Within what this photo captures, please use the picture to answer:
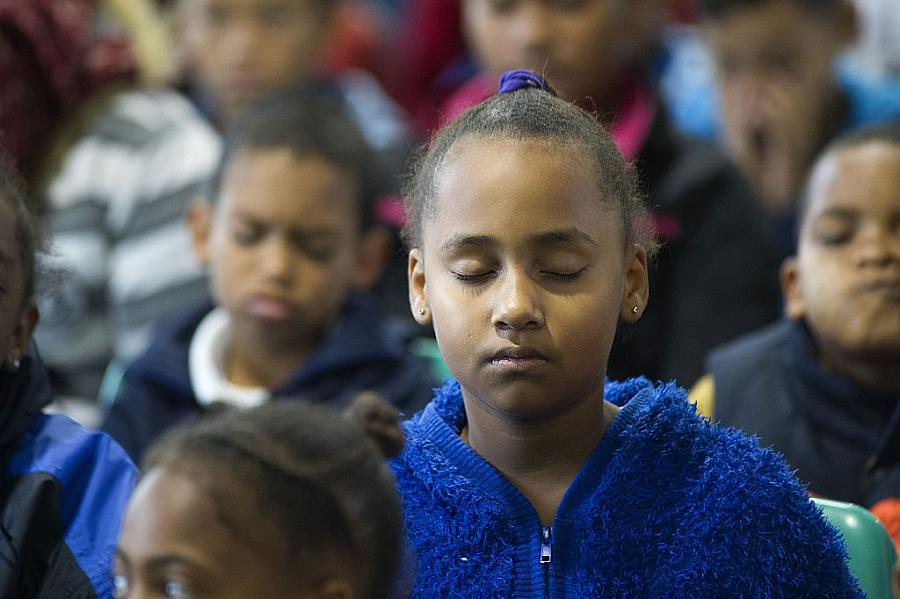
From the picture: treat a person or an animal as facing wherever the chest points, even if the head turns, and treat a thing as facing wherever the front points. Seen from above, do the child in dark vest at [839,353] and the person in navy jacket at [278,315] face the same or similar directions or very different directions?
same or similar directions

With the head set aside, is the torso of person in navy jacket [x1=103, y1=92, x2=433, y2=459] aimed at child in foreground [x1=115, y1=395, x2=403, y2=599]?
yes

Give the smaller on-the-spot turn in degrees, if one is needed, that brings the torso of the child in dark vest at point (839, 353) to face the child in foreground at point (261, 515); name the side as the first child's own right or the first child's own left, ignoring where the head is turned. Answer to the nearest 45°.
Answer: approximately 45° to the first child's own right

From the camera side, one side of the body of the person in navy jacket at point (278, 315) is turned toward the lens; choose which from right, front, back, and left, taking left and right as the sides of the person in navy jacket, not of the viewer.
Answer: front

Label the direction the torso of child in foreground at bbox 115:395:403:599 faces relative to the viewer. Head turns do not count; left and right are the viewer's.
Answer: facing the viewer and to the left of the viewer

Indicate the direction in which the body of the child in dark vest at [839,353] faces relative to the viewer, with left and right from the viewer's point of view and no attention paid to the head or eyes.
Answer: facing the viewer

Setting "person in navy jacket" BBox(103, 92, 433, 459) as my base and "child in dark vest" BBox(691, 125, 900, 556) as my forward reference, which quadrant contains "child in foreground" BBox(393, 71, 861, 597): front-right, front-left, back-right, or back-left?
front-right

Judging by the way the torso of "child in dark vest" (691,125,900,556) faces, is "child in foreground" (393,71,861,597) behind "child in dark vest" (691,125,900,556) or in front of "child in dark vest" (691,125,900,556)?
in front

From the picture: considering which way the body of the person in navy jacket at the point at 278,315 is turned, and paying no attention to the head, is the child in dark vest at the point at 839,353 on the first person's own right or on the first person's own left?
on the first person's own left

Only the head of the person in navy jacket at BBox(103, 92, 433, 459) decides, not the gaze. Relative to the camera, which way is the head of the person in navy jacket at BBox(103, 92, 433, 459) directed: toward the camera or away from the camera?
toward the camera

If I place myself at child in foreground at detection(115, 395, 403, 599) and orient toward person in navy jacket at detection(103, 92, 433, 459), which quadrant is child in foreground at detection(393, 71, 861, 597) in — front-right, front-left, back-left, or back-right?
front-right

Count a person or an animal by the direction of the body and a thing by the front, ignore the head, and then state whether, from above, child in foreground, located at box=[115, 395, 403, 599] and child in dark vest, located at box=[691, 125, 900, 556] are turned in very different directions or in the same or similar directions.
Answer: same or similar directions

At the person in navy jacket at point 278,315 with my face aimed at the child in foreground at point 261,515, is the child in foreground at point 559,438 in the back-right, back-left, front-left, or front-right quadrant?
front-left
